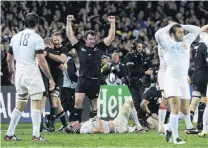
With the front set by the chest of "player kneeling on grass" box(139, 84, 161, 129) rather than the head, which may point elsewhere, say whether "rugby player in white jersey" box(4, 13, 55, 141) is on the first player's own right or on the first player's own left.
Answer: on the first player's own right

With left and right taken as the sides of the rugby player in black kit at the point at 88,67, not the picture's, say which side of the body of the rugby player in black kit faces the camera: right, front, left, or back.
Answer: front

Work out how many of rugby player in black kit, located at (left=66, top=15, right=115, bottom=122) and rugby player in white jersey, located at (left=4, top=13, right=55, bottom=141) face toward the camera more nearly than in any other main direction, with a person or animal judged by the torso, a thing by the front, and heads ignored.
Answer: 1

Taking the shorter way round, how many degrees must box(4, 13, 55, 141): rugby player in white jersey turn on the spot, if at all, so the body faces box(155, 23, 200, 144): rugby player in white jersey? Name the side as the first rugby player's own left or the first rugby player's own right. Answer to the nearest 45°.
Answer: approximately 45° to the first rugby player's own right

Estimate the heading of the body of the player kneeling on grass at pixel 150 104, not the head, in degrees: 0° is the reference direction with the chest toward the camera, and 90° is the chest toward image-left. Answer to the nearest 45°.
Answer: approximately 315°

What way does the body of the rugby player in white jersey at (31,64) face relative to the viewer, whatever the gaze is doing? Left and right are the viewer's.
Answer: facing away from the viewer and to the right of the viewer
